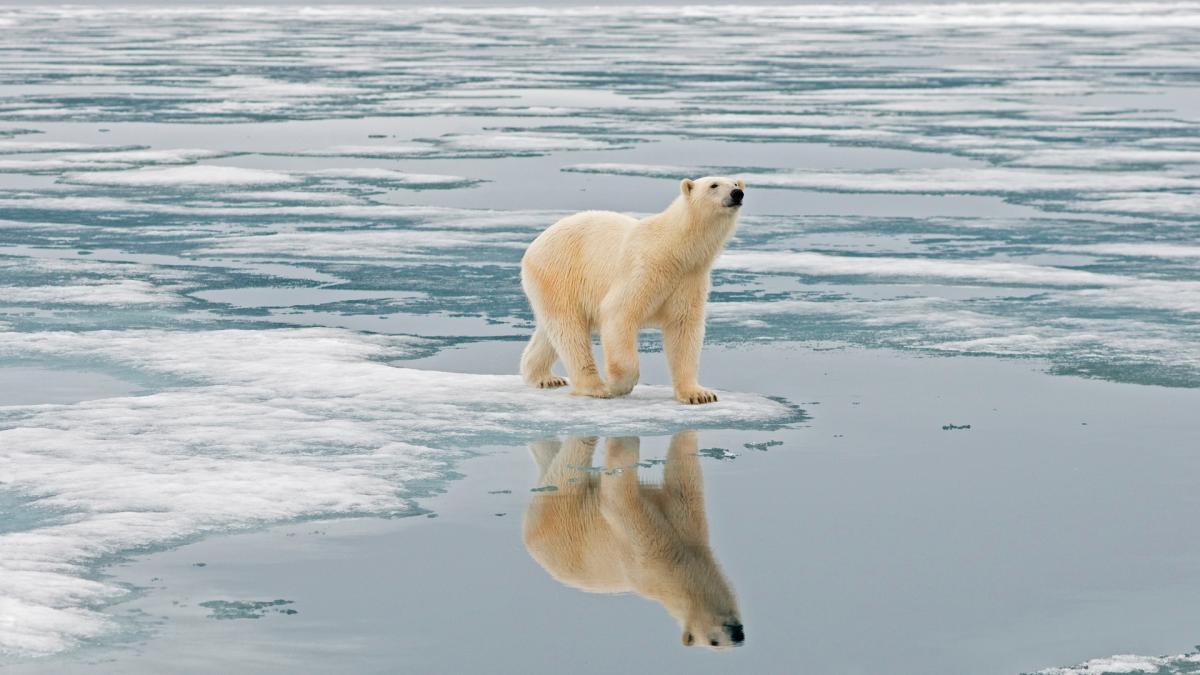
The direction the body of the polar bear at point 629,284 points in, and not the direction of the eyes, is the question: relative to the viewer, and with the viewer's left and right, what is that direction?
facing the viewer and to the right of the viewer

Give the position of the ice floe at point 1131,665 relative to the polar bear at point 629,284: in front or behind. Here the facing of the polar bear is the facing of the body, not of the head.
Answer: in front
